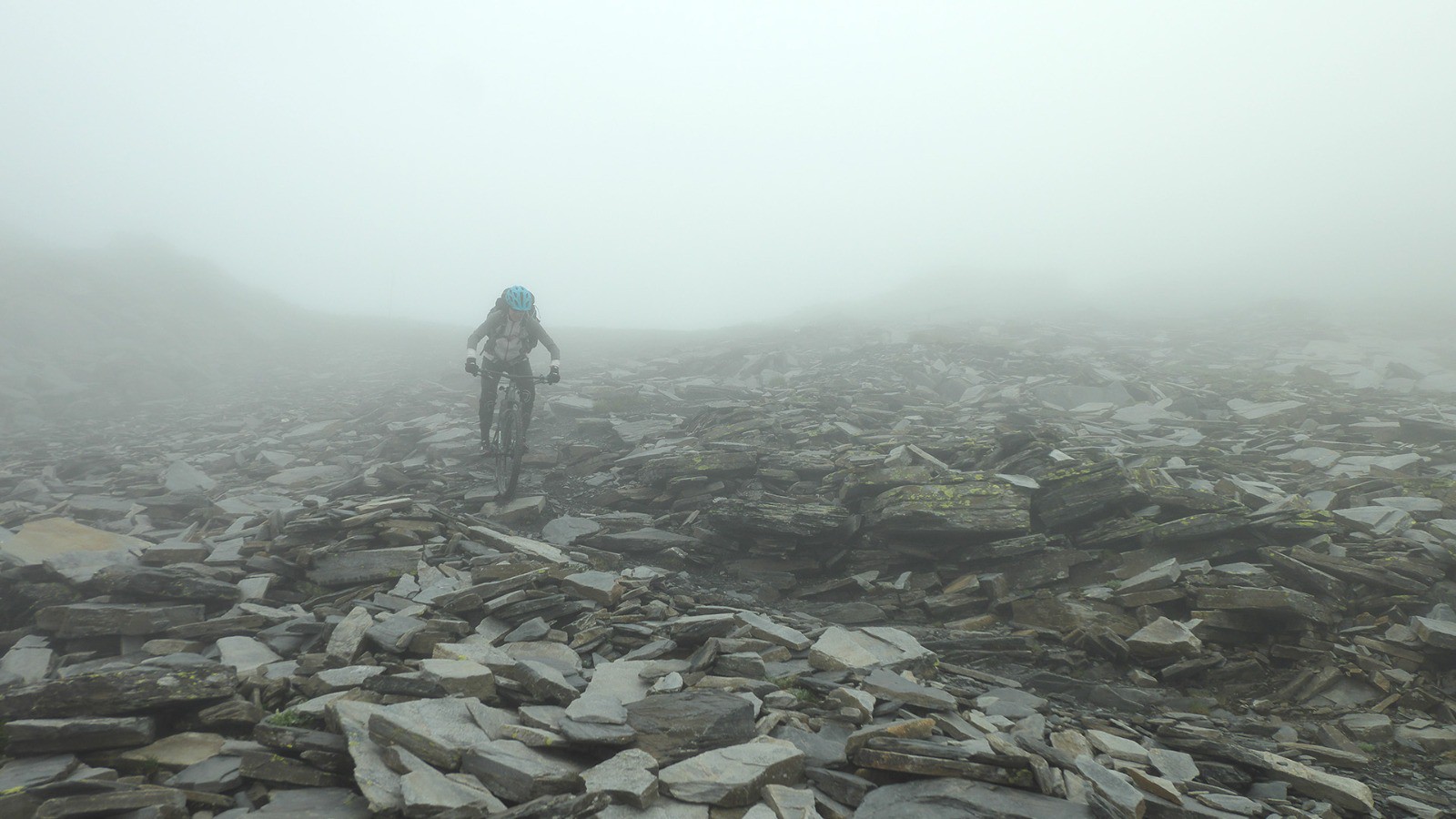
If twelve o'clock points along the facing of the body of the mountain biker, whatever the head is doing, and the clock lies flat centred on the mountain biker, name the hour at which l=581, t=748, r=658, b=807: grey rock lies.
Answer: The grey rock is roughly at 12 o'clock from the mountain biker.

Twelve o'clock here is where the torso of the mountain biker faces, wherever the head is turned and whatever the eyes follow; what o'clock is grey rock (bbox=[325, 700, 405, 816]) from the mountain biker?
The grey rock is roughly at 12 o'clock from the mountain biker.

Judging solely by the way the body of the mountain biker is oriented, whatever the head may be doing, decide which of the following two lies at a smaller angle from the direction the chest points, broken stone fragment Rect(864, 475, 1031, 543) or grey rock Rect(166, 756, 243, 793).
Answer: the grey rock

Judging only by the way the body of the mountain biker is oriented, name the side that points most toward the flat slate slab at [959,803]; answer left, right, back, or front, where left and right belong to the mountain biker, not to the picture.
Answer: front

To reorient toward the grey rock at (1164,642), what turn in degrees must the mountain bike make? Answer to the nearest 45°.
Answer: approximately 45° to its left

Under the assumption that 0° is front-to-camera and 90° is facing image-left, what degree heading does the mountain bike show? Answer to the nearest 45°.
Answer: approximately 0°

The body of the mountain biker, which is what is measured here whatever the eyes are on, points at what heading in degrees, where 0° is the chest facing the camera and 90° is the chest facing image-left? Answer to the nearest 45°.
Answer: approximately 0°

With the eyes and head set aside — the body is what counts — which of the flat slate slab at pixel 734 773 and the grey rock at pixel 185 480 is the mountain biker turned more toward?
the flat slate slab

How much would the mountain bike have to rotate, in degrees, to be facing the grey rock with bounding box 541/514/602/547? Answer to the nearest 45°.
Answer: approximately 45° to its left

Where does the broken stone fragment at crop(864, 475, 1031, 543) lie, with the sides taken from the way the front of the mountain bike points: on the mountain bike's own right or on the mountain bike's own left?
on the mountain bike's own left

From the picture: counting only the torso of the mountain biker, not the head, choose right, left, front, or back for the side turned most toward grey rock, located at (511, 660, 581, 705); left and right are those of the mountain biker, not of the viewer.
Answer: front

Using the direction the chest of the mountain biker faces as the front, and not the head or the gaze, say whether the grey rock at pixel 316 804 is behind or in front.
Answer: in front

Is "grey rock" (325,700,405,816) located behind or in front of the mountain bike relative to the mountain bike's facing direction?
in front

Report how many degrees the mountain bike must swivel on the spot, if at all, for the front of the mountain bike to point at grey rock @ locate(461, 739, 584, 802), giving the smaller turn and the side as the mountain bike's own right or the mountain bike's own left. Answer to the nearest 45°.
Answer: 0° — it already faces it
